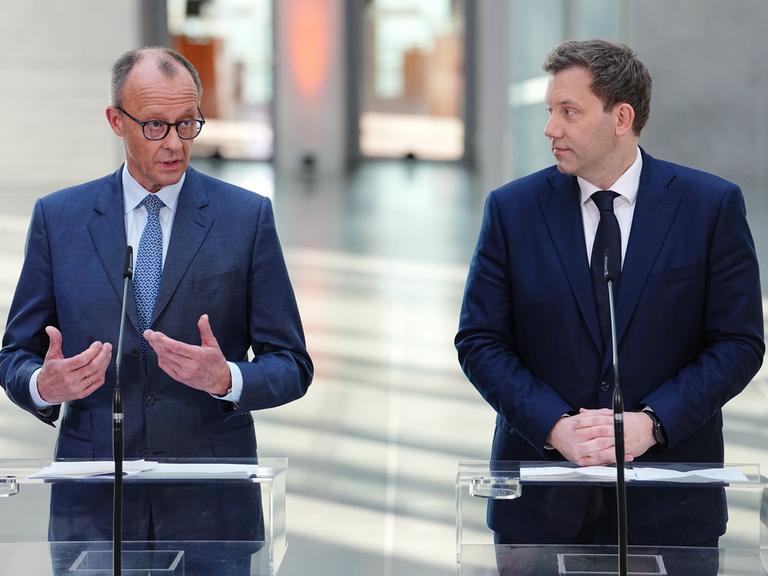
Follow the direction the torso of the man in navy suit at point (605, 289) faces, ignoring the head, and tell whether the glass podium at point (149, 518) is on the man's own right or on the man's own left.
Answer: on the man's own right

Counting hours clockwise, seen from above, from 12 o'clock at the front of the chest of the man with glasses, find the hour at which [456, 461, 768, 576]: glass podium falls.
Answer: The glass podium is roughly at 10 o'clock from the man with glasses.

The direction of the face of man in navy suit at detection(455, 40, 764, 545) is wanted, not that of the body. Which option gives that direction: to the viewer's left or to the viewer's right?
to the viewer's left
